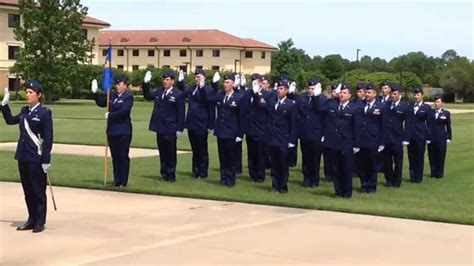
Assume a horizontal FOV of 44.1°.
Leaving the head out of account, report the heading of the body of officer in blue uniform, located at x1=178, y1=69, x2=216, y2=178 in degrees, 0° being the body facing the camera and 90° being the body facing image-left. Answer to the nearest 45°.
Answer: approximately 45°

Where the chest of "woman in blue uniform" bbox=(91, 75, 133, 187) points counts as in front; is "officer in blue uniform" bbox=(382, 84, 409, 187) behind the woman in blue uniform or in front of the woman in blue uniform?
behind

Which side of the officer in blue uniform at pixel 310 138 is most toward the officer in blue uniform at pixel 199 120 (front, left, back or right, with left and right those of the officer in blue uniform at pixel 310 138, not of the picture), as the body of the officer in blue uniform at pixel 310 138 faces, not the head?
right
